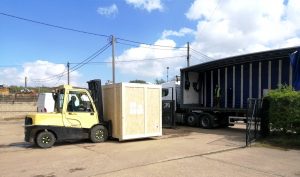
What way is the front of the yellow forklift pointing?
to the viewer's right

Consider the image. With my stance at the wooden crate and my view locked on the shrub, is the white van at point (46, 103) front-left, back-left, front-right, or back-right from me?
back-left

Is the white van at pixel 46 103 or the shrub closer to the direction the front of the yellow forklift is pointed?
the shrub

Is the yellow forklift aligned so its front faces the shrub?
yes
